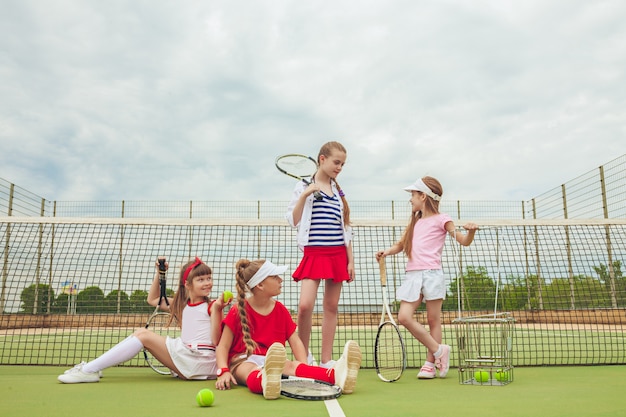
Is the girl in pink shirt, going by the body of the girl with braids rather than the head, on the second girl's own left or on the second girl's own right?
on the second girl's own left

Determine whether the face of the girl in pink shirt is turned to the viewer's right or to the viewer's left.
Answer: to the viewer's left

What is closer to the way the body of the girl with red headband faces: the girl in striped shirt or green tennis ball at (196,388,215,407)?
the green tennis ball

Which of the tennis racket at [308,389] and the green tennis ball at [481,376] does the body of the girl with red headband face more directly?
the tennis racket

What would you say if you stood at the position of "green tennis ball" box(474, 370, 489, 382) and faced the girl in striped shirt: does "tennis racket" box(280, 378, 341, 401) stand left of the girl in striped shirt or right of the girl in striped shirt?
left

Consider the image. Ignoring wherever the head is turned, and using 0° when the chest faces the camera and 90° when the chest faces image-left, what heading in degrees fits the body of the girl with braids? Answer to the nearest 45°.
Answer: approximately 315°

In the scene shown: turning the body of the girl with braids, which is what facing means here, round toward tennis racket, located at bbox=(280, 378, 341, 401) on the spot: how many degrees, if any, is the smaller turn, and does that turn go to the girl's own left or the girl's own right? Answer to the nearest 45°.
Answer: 0° — they already face it

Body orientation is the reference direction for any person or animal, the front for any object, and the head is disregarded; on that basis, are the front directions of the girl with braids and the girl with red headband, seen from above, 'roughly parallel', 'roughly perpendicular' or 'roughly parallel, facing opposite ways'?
roughly perpendicular

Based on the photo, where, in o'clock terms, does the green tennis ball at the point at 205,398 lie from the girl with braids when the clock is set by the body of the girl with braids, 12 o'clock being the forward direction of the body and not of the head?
The green tennis ball is roughly at 2 o'clock from the girl with braids.

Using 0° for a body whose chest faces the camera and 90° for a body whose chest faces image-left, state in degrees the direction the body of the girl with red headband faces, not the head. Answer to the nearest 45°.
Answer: approximately 45°
